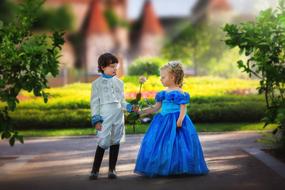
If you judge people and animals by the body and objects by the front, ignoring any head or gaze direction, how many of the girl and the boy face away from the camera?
0

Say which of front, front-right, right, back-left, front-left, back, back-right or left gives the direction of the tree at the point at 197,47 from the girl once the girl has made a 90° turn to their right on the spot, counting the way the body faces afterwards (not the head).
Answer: front-right

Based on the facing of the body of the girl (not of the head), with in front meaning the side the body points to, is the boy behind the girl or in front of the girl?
in front

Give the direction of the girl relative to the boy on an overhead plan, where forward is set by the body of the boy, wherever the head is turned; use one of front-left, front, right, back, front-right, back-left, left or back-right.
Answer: front-left

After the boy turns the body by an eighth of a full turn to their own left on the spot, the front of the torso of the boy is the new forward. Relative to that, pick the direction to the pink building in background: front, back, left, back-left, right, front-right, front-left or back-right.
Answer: left

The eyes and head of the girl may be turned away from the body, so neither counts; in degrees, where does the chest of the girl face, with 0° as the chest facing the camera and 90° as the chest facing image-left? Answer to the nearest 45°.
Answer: approximately 45°

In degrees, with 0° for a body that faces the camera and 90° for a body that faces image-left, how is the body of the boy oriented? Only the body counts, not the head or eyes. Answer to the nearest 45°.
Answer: approximately 315°
